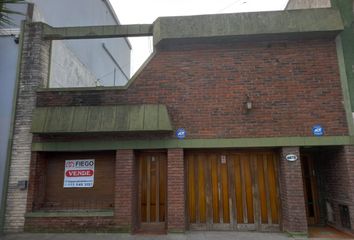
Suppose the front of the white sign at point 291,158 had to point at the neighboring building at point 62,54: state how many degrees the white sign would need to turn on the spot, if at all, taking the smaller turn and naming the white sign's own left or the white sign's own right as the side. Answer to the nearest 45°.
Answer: approximately 90° to the white sign's own right

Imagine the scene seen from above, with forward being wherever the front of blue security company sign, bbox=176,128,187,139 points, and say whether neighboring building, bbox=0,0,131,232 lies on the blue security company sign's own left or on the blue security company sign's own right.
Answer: on the blue security company sign's own right

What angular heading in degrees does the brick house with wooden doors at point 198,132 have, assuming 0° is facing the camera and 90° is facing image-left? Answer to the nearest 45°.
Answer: approximately 0°

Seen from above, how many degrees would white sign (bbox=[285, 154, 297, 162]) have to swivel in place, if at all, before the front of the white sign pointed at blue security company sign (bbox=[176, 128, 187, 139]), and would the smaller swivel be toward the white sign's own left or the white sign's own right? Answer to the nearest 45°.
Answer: approximately 90° to the white sign's own right

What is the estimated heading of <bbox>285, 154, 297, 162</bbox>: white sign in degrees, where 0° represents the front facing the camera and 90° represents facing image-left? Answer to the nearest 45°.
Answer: approximately 0°

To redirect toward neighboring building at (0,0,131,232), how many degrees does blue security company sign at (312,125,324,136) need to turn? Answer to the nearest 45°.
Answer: approximately 90° to its right
